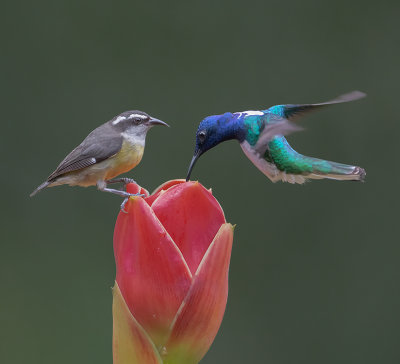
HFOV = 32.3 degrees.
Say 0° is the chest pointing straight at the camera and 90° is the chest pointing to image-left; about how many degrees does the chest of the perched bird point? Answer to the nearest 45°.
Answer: approximately 270°

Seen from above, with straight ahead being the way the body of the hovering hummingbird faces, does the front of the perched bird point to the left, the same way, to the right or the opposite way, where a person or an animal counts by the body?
the opposite way

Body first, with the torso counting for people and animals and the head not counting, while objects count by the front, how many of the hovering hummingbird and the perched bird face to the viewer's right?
1

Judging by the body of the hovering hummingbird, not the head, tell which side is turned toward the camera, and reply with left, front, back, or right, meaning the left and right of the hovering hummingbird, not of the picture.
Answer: left
